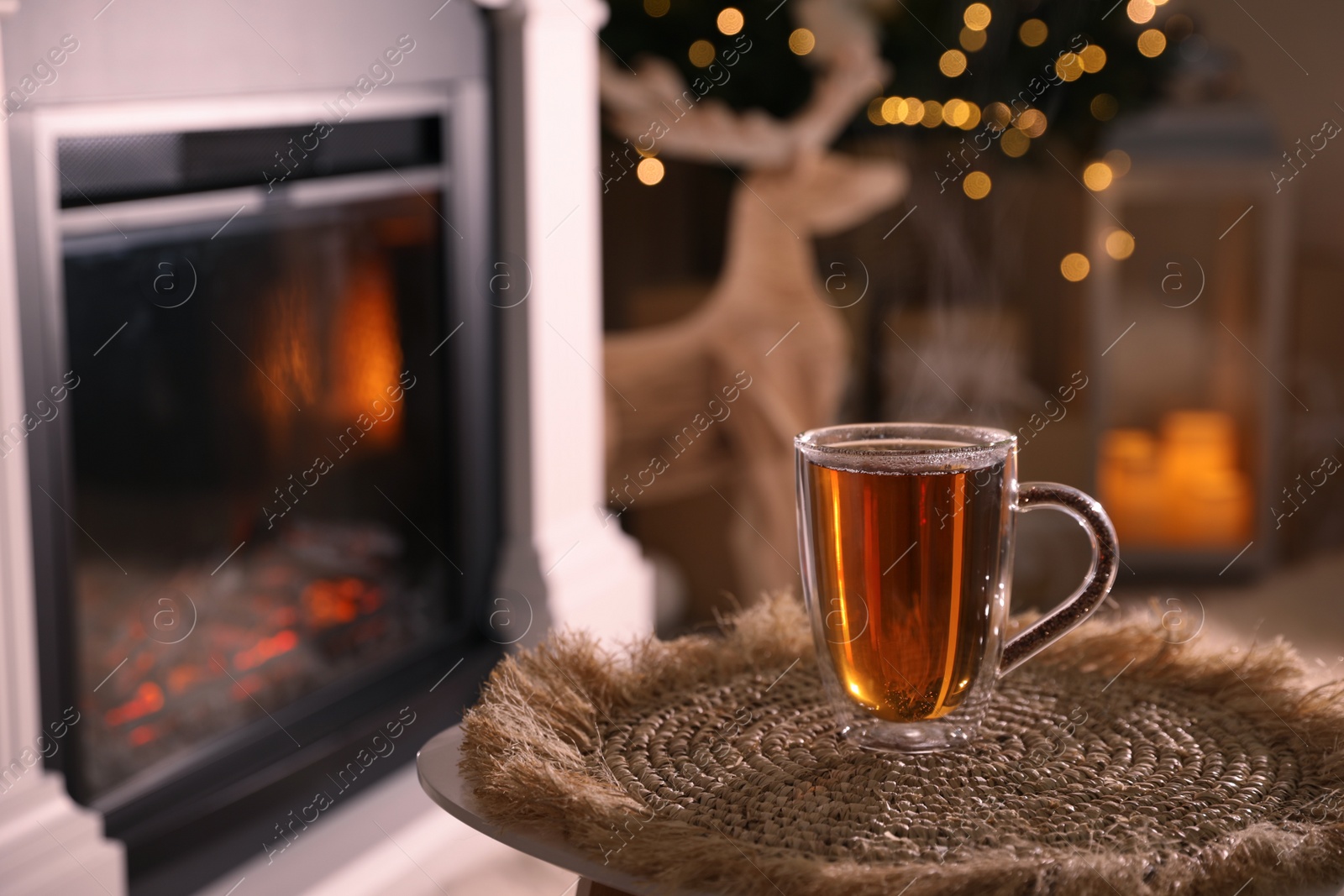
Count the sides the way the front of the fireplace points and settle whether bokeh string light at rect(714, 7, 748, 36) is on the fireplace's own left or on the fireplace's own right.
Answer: on the fireplace's own left

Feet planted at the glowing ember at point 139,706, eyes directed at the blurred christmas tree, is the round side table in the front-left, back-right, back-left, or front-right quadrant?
back-right

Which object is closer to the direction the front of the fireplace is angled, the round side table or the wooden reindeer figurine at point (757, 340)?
the round side table

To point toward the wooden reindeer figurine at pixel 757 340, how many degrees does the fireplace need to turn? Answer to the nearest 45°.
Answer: approximately 90° to its left

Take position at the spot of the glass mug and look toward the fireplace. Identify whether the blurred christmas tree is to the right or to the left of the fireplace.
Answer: right

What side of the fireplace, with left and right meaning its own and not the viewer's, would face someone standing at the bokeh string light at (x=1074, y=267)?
left

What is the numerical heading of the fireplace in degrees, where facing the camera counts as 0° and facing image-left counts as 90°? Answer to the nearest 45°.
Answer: approximately 315°

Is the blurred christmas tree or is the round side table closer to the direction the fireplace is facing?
the round side table
